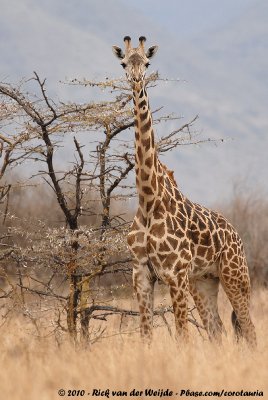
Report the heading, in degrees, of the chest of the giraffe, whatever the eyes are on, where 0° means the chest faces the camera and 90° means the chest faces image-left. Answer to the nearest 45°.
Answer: approximately 45°

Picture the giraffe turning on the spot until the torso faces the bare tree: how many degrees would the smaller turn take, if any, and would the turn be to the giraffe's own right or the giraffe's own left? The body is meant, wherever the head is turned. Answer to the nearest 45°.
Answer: approximately 90° to the giraffe's own right
